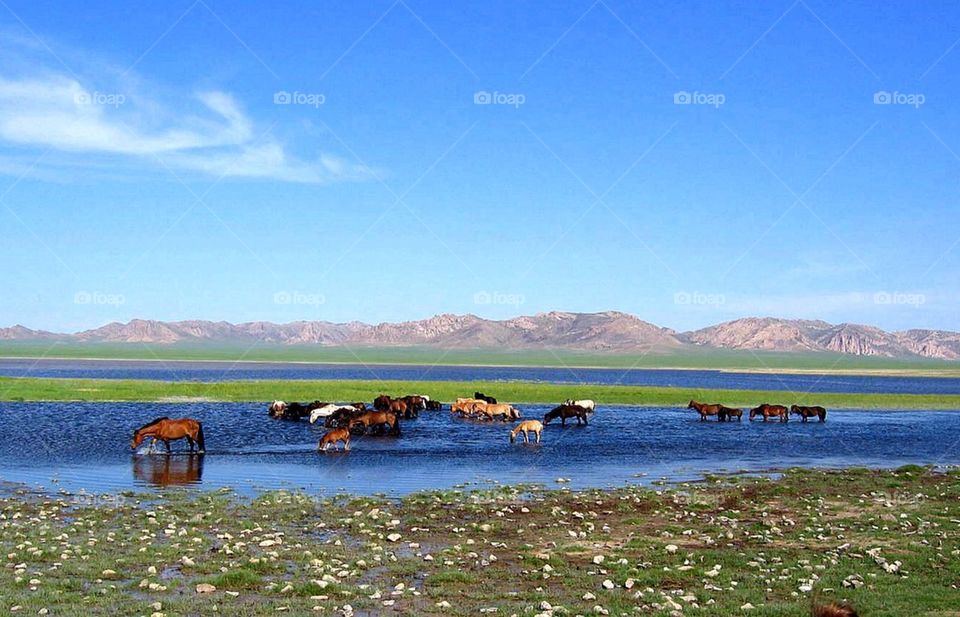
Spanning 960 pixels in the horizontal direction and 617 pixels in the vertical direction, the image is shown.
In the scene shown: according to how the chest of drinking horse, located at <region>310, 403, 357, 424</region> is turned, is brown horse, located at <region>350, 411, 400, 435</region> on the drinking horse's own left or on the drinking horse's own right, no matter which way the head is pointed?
on the drinking horse's own left

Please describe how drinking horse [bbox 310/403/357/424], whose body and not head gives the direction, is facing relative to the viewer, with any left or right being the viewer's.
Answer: facing to the left of the viewer

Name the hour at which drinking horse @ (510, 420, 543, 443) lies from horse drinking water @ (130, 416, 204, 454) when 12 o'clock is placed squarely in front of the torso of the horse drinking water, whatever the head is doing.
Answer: The drinking horse is roughly at 6 o'clock from the horse drinking water.

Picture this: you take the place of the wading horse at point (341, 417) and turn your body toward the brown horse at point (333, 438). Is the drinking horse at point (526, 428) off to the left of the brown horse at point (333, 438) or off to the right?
left

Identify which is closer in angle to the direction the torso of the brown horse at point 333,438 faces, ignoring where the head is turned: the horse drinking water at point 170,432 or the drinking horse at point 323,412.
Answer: the horse drinking water

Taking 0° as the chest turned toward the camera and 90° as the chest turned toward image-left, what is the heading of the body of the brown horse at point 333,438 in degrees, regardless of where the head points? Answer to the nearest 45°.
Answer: approximately 90°

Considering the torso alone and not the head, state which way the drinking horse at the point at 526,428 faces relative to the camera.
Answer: to the viewer's left
